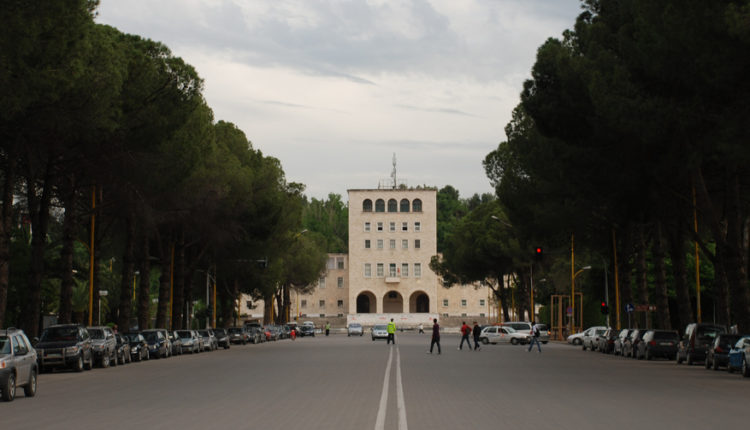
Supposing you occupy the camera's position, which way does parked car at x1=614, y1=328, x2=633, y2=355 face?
facing away from the viewer

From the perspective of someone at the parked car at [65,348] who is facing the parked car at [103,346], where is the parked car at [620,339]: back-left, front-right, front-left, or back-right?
front-right

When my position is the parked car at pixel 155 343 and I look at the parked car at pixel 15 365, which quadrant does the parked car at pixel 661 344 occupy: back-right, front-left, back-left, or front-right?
front-left

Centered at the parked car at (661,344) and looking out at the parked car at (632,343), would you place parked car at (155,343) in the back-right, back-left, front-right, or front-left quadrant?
front-left

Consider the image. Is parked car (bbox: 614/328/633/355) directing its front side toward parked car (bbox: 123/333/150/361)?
no

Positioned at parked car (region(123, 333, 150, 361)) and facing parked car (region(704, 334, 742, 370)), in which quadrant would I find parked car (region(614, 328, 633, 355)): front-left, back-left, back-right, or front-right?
front-left

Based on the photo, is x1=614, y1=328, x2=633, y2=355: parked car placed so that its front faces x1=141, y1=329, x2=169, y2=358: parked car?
no

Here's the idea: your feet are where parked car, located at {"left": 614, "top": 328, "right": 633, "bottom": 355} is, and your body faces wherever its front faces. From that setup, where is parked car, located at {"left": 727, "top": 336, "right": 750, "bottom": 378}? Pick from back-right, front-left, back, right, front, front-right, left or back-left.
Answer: back

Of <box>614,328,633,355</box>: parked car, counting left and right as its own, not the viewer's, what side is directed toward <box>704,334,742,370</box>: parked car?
back

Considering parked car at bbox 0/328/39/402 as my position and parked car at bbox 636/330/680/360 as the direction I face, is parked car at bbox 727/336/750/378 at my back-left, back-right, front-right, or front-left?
front-right

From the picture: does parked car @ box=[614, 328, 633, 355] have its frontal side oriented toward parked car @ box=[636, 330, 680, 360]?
no

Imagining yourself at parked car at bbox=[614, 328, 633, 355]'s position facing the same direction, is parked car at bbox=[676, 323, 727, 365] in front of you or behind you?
behind

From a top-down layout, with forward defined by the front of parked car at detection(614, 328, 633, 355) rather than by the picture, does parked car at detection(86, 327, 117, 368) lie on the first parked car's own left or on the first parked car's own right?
on the first parked car's own left

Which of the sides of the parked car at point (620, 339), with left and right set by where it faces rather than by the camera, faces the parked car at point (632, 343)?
back

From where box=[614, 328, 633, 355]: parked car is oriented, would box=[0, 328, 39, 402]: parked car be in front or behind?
behind
